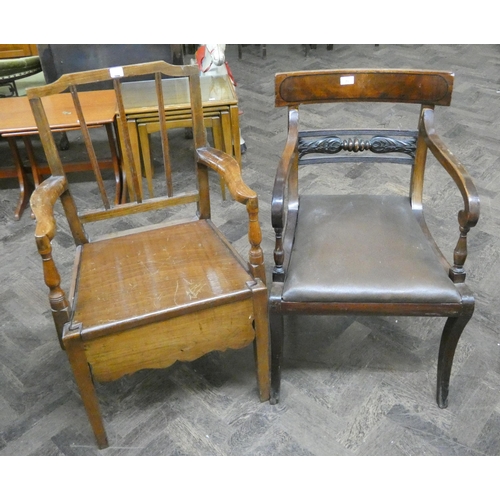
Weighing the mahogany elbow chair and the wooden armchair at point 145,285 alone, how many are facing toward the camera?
2

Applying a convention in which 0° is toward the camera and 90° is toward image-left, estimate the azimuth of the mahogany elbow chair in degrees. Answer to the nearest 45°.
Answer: approximately 0°

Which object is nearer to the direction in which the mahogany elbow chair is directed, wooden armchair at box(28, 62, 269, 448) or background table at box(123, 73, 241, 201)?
the wooden armchair

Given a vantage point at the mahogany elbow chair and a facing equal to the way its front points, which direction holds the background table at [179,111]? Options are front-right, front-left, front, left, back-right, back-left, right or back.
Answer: back-right

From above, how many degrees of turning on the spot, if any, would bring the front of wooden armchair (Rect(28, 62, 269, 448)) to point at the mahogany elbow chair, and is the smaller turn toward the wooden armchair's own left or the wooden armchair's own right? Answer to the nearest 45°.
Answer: approximately 90° to the wooden armchair's own left

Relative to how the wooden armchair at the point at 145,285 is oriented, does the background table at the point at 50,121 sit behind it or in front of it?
behind

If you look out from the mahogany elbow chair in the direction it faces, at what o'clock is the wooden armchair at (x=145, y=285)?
The wooden armchair is roughly at 2 o'clock from the mahogany elbow chair.

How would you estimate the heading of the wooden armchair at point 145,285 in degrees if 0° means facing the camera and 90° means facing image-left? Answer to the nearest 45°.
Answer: approximately 0°

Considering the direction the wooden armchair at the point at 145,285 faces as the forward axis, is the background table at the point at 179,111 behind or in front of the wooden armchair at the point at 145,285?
behind

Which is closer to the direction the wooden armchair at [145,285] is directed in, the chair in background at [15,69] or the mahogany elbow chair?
the mahogany elbow chair
